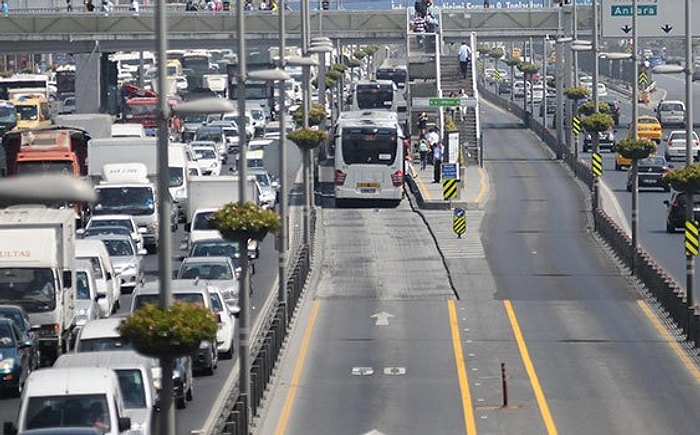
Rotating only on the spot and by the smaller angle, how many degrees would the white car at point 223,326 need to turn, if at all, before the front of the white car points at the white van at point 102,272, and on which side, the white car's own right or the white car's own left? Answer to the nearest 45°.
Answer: approximately 135° to the white car's own right

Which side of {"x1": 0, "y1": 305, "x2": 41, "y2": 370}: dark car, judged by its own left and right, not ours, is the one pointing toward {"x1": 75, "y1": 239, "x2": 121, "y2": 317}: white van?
back

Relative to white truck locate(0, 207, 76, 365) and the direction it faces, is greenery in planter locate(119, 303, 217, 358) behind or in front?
in front

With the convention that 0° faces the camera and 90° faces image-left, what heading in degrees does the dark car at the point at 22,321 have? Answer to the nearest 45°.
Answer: approximately 0°

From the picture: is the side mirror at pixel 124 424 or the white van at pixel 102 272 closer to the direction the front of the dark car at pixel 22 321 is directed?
the side mirror

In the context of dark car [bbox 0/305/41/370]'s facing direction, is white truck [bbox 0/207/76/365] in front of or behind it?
behind

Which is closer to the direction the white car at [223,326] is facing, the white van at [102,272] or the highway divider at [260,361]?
the highway divider

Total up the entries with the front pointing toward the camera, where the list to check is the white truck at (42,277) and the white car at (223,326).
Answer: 2

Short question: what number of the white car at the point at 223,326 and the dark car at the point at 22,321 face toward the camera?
2

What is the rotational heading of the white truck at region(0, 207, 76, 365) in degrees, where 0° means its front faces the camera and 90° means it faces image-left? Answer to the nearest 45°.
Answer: approximately 0°
